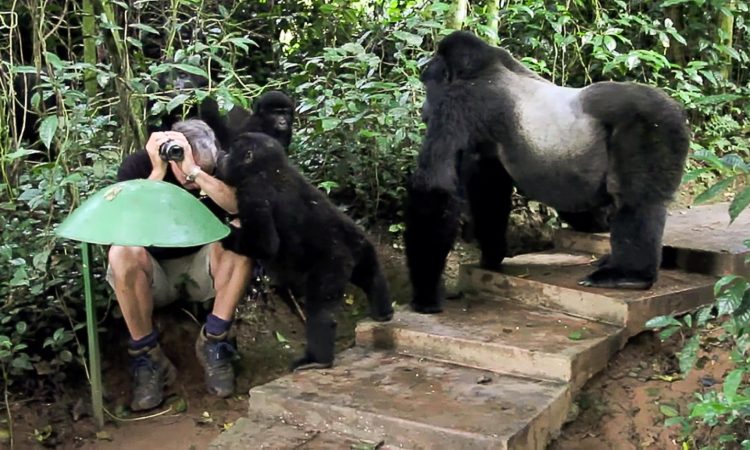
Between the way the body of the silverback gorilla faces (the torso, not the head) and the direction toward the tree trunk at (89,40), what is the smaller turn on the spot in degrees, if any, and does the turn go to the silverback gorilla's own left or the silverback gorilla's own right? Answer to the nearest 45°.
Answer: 0° — it already faces it

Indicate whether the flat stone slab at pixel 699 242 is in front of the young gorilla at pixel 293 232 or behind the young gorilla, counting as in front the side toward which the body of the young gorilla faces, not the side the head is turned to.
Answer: behind

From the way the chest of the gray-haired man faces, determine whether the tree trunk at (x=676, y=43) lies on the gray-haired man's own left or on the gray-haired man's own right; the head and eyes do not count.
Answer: on the gray-haired man's own left

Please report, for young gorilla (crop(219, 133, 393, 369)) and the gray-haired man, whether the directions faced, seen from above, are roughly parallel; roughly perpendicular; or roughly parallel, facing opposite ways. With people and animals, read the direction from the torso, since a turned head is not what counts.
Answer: roughly perpendicular

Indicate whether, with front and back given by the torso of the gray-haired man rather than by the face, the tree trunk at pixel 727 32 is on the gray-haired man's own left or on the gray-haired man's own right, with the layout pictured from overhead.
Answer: on the gray-haired man's own left

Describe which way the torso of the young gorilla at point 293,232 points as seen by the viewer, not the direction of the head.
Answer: to the viewer's left

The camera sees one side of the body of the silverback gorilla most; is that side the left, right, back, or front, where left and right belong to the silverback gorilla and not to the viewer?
left

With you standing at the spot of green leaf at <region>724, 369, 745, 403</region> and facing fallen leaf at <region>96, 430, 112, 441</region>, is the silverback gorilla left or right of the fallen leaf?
right

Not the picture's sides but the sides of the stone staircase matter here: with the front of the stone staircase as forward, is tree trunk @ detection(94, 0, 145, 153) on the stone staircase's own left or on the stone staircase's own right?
on the stone staircase's own right
